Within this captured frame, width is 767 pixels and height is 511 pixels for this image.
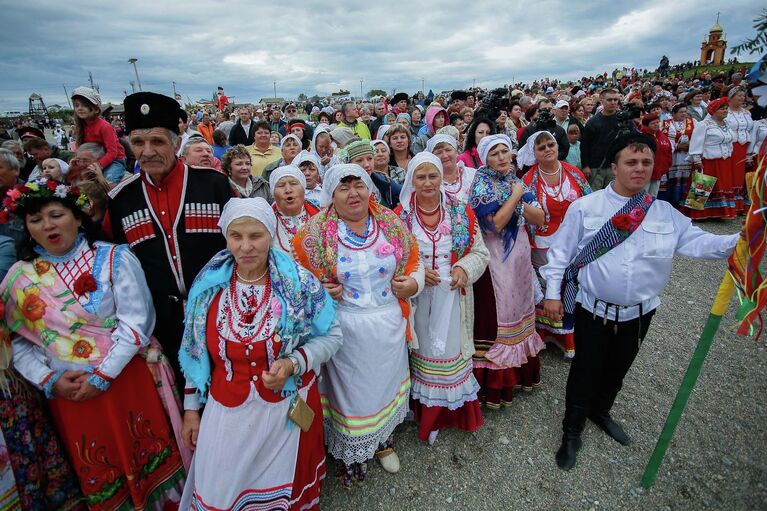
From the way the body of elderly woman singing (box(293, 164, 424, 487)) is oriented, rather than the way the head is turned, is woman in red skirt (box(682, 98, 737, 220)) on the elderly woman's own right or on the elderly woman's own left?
on the elderly woman's own left

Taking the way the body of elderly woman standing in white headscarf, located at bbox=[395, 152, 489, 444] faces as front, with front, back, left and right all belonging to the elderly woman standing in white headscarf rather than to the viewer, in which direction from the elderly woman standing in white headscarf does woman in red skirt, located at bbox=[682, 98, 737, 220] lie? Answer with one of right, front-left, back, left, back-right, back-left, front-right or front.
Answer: back-left

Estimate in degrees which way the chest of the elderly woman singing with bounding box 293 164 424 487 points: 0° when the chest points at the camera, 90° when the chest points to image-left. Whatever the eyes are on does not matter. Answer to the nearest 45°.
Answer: approximately 0°

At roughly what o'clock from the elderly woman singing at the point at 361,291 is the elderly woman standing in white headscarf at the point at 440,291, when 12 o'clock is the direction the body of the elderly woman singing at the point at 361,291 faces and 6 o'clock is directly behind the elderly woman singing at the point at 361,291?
the elderly woman standing in white headscarf at the point at 440,291 is roughly at 8 o'clock from the elderly woman singing at the point at 361,291.

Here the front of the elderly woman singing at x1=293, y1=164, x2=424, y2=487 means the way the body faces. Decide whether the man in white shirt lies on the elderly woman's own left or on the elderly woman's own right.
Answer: on the elderly woman's own left

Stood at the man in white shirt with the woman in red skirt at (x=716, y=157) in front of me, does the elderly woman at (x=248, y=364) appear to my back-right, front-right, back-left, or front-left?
back-left

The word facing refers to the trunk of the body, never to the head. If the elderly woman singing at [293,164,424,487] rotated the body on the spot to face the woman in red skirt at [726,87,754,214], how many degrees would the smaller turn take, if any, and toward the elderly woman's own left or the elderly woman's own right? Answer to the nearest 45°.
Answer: approximately 135° to the elderly woman's own left

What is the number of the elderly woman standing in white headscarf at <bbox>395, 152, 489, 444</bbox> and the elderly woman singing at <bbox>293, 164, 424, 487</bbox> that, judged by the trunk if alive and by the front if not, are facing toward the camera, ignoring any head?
2
